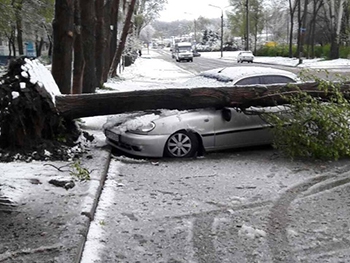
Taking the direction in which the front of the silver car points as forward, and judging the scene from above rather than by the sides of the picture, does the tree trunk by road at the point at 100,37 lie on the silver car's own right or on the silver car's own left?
on the silver car's own right

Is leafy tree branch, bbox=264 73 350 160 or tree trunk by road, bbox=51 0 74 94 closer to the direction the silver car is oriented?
the tree trunk by road

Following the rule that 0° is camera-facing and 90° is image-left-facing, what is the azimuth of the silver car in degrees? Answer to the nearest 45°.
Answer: approximately 45°

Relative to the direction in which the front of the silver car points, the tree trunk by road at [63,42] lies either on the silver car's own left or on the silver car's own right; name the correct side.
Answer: on the silver car's own right

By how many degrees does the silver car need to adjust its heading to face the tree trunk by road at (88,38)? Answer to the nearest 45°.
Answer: approximately 90° to its right

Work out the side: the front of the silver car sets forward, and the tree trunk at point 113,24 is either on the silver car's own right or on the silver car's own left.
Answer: on the silver car's own right

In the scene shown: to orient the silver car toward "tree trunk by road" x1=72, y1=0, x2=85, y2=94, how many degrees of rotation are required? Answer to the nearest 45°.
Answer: approximately 90° to its right
